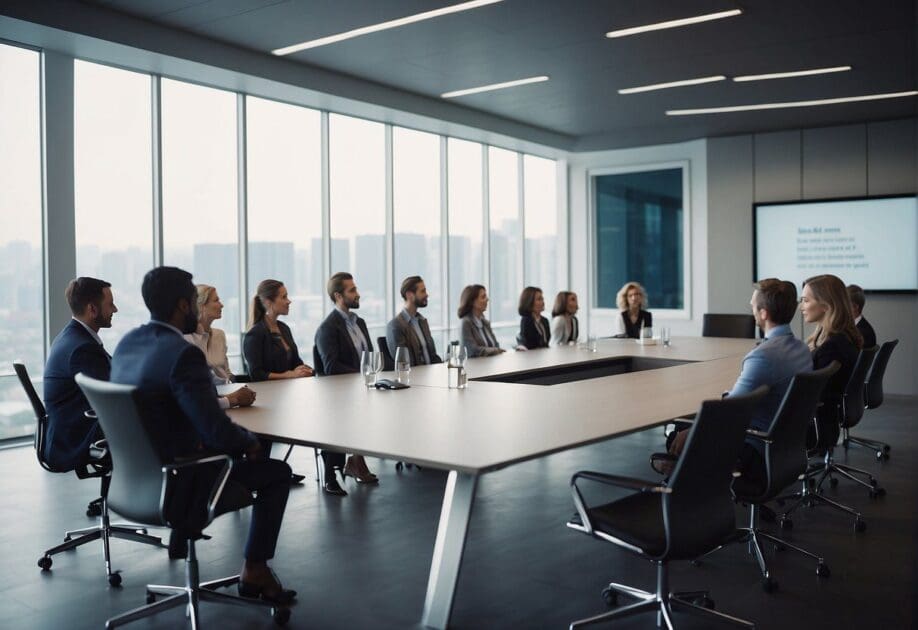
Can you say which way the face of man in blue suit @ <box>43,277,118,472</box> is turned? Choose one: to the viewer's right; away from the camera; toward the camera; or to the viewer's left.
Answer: to the viewer's right

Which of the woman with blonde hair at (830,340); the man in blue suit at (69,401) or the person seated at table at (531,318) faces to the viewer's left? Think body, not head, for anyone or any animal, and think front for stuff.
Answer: the woman with blonde hair

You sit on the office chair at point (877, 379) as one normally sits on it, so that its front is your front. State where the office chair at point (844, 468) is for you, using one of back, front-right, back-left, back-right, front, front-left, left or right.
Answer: left

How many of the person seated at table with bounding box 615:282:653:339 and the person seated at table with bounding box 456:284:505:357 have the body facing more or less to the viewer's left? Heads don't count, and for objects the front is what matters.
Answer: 0

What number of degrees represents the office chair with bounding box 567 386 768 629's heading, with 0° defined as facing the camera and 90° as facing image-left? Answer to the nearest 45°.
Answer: approximately 135°

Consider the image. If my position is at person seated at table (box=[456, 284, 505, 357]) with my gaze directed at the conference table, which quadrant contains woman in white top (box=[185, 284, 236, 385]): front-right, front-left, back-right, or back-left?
front-right

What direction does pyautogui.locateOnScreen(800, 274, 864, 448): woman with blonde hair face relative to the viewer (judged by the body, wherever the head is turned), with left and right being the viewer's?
facing to the left of the viewer

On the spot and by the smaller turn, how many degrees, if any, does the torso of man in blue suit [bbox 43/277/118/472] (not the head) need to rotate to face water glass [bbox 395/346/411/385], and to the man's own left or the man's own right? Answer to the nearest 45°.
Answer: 0° — they already face it

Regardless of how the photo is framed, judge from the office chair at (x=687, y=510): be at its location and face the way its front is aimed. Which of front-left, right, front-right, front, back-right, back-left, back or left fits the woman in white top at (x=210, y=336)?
front

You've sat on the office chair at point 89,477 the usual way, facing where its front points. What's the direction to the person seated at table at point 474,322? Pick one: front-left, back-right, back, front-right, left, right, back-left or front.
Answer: front-left

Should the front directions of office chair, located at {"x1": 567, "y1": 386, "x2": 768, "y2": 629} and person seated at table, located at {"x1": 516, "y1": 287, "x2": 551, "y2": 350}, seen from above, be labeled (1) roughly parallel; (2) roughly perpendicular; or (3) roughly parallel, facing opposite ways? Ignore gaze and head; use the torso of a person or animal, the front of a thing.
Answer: roughly parallel, facing opposite ways

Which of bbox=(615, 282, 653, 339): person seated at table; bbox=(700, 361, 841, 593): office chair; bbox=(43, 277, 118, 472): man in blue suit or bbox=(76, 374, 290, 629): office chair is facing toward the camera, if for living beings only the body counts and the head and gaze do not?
the person seated at table

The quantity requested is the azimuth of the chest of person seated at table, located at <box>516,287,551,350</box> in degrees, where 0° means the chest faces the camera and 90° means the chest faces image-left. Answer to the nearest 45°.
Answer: approximately 315°

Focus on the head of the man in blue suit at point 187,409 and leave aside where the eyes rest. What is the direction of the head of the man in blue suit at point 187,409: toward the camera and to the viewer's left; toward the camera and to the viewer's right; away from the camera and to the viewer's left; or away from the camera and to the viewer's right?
away from the camera and to the viewer's right

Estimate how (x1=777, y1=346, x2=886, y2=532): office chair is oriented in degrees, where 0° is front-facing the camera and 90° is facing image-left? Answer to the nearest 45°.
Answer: approximately 90°

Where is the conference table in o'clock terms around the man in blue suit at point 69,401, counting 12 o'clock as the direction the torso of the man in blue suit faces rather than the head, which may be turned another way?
The conference table is roughly at 1 o'clock from the man in blue suit.

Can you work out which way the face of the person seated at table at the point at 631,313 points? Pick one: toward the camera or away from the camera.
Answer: toward the camera

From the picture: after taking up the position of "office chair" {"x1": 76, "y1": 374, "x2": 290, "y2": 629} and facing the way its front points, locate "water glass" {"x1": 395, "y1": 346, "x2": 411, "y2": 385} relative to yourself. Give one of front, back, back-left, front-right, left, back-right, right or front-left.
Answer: front

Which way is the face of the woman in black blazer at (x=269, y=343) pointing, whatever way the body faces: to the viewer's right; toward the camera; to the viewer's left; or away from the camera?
to the viewer's right

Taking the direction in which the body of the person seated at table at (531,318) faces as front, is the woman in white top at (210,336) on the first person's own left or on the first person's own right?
on the first person's own right

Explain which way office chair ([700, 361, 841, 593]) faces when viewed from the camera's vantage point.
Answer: facing away from the viewer and to the left of the viewer
